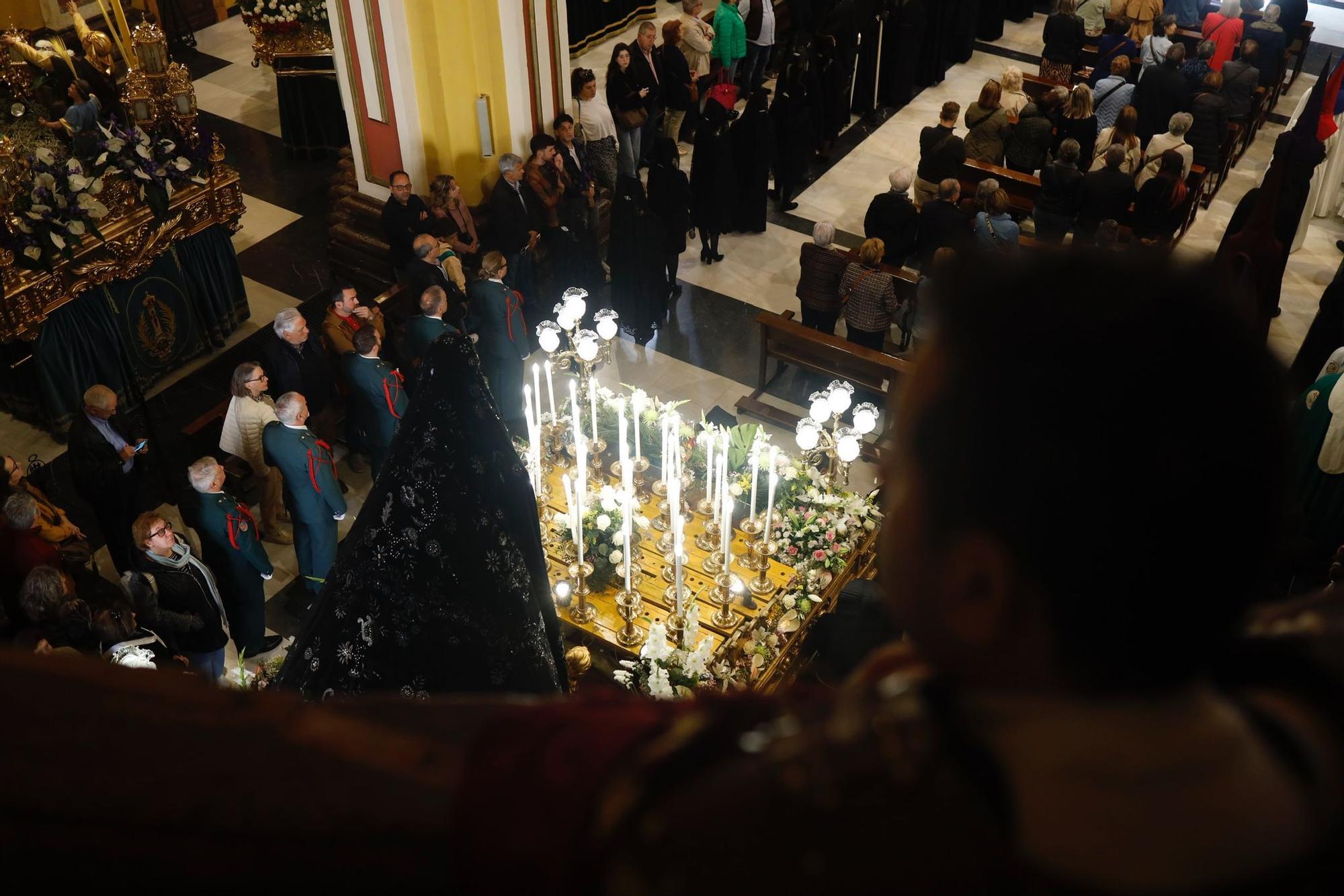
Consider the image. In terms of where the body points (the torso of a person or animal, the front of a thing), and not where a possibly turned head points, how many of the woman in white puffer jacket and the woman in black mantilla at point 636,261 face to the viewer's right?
1

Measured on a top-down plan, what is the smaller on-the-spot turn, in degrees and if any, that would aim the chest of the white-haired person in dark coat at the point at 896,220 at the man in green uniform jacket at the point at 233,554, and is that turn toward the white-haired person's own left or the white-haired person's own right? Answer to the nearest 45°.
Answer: approximately 180°

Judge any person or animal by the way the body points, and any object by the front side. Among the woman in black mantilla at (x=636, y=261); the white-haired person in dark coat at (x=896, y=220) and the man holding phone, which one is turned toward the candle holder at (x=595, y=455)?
the man holding phone

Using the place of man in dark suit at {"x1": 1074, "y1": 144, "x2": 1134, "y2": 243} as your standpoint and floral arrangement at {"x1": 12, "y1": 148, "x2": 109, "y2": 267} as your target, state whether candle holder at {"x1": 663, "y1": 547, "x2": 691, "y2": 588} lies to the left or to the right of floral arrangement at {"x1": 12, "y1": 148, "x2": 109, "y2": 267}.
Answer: left

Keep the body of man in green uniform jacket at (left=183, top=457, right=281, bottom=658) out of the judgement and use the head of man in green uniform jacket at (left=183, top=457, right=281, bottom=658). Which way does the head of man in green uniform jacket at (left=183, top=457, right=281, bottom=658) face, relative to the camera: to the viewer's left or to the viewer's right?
to the viewer's right

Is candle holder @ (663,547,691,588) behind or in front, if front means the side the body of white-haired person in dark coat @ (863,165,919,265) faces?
behind

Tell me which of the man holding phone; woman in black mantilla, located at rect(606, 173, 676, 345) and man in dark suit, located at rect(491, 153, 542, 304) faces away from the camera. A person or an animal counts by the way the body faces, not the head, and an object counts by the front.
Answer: the woman in black mantilla

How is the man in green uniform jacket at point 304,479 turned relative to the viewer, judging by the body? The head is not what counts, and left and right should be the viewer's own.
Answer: facing away from the viewer and to the right of the viewer

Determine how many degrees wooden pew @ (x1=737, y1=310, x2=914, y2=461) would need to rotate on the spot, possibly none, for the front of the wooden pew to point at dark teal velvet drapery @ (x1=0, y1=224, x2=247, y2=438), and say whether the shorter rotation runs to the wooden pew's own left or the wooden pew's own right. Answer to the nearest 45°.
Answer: approximately 135° to the wooden pew's own left

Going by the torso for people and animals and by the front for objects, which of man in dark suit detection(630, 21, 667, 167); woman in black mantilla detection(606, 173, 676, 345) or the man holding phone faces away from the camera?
the woman in black mantilla

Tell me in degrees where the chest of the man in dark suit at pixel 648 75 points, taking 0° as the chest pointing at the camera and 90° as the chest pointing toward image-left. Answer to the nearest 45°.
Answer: approximately 315°

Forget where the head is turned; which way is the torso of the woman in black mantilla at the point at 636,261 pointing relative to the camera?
away from the camera

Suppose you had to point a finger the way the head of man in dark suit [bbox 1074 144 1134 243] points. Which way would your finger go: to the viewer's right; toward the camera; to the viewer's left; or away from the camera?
away from the camera

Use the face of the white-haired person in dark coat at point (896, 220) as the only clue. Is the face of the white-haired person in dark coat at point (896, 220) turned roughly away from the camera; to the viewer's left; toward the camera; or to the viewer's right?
away from the camera
